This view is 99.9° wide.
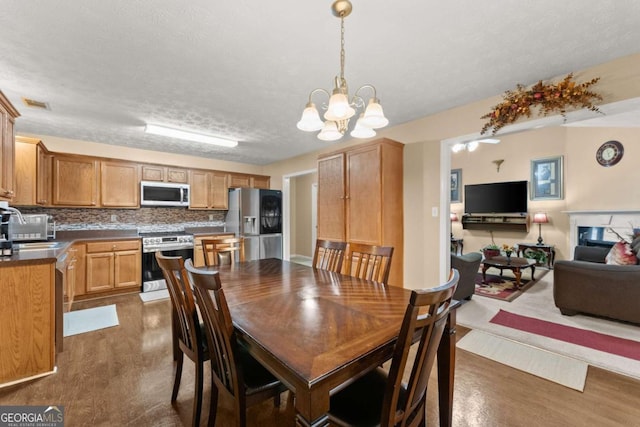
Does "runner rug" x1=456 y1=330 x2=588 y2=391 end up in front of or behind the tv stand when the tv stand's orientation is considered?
in front

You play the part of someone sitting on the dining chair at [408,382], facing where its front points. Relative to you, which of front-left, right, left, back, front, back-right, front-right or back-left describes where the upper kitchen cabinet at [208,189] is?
front

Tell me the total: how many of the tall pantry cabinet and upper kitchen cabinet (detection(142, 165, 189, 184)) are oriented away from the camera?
0

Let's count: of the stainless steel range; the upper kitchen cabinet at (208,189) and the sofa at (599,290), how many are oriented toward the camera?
2

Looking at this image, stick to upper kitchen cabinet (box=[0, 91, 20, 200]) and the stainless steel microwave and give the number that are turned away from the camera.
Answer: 0

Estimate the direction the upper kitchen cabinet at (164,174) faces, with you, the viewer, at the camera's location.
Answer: facing the viewer

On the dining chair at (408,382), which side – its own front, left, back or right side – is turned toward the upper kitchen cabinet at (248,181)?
front

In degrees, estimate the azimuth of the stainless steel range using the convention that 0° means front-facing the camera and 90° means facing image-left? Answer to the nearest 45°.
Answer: approximately 0°

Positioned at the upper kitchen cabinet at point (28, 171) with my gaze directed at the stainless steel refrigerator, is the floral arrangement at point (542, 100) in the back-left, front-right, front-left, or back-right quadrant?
front-right

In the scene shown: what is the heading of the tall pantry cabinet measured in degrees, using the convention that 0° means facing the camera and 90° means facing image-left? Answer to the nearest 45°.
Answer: approximately 45°

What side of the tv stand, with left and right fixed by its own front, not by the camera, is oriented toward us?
front

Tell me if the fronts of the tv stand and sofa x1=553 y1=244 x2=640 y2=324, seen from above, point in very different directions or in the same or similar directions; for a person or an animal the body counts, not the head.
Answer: very different directions

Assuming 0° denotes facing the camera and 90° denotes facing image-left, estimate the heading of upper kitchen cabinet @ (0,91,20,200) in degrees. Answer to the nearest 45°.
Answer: approximately 270°

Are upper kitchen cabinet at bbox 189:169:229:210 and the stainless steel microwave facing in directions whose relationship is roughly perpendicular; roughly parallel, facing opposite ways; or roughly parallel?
roughly parallel

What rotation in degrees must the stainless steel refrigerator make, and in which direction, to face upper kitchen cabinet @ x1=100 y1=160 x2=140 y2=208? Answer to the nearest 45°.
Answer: approximately 135° to its right

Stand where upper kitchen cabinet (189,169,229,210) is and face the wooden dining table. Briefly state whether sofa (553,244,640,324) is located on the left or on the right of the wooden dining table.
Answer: left
